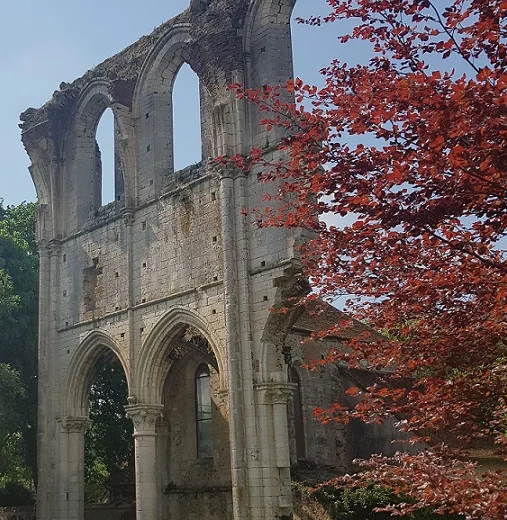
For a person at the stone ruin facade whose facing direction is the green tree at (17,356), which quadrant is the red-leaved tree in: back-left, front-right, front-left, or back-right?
back-left

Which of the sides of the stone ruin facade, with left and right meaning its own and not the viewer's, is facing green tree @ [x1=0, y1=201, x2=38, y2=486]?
right

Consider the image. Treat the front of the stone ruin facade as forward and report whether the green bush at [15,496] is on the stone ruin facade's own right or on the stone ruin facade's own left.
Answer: on the stone ruin facade's own right

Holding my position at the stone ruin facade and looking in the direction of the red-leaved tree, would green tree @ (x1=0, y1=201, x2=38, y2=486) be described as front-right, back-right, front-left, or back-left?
back-right

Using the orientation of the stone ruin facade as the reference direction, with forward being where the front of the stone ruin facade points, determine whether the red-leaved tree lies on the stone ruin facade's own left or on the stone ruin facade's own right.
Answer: on the stone ruin facade's own left

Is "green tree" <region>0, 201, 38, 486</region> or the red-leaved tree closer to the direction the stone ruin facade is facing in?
the red-leaved tree

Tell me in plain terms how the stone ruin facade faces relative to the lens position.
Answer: facing the viewer and to the left of the viewer
